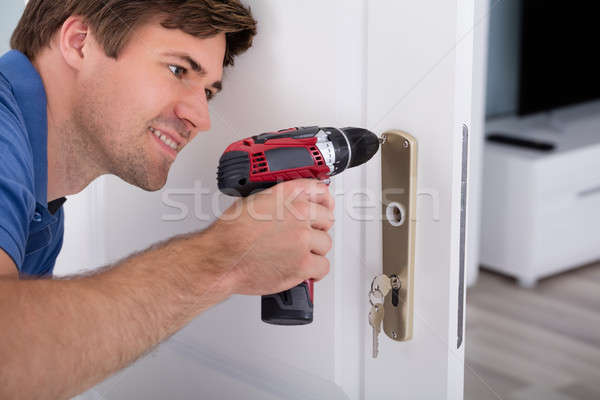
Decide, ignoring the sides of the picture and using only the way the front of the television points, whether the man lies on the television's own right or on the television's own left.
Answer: on the television's own right

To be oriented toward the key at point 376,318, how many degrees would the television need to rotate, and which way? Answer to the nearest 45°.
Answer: approximately 45° to its right

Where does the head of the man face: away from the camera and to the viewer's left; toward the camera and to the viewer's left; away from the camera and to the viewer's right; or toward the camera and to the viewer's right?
toward the camera and to the viewer's right

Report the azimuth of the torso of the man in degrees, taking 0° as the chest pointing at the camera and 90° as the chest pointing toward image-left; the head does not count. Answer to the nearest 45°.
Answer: approximately 270°

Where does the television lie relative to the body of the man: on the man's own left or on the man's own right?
on the man's own left
